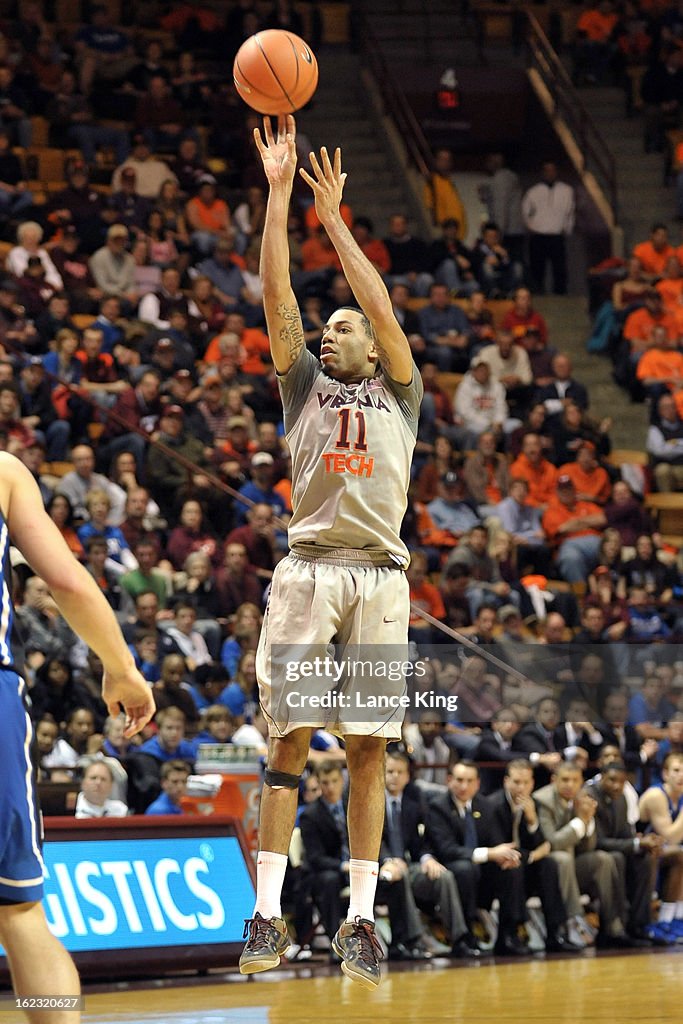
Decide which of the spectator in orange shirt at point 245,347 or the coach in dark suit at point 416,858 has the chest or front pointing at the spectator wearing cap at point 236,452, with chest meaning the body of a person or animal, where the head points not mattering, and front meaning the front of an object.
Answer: the spectator in orange shirt

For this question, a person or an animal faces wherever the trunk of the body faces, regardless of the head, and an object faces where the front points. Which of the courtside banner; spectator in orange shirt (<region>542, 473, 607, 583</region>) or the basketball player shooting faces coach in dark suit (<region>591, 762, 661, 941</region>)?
the spectator in orange shirt

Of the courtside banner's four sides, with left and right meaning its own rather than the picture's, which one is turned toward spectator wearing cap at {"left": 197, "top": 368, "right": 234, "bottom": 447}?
back

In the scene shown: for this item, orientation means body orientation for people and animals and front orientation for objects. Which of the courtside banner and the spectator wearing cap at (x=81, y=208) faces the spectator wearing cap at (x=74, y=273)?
the spectator wearing cap at (x=81, y=208)

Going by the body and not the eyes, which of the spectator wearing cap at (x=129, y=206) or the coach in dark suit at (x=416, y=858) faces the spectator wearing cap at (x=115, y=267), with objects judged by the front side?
the spectator wearing cap at (x=129, y=206)

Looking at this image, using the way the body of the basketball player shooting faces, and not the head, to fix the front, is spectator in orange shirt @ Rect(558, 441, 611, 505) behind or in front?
behind

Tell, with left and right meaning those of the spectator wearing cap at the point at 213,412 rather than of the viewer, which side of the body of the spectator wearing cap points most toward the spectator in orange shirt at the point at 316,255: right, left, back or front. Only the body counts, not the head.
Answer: back

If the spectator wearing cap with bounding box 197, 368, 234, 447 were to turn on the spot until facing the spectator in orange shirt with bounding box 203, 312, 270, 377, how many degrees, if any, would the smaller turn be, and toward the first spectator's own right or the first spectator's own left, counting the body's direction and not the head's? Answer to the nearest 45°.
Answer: approximately 180°

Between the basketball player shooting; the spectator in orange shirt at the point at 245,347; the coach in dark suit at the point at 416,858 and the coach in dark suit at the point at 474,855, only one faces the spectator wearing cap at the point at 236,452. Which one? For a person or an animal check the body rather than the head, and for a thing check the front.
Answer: the spectator in orange shirt
